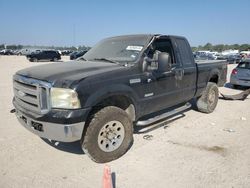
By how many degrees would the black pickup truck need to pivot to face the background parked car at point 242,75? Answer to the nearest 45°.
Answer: approximately 180°

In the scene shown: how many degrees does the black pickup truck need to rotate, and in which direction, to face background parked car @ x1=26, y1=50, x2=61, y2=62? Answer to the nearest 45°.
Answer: approximately 135° to its right

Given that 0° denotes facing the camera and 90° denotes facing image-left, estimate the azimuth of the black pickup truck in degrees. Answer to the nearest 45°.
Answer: approximately 45°
